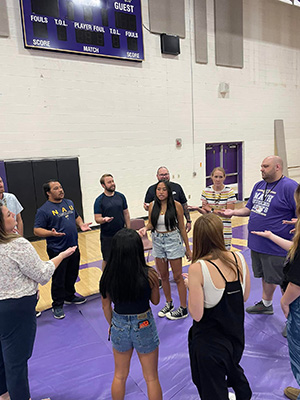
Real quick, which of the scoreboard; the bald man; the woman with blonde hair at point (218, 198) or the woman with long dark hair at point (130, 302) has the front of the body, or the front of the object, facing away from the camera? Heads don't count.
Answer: the woman with long dark hair

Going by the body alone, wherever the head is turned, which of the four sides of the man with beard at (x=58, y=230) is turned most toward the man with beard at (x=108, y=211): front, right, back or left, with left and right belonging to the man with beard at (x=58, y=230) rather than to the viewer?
left

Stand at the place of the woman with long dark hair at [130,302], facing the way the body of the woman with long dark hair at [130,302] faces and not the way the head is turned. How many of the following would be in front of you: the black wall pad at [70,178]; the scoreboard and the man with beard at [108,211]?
3

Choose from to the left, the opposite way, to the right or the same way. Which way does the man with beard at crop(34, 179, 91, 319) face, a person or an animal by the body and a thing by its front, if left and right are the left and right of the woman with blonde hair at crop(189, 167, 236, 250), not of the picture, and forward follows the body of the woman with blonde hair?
to the left

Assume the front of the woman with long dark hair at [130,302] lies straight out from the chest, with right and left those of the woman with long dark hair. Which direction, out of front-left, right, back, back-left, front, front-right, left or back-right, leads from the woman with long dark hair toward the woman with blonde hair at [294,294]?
right

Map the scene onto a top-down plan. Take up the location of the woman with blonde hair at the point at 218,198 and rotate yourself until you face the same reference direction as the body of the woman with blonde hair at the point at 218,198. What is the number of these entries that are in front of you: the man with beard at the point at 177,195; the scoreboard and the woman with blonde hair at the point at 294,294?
1

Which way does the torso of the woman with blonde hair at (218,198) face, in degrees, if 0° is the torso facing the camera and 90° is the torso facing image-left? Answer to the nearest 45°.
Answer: approximately 0°

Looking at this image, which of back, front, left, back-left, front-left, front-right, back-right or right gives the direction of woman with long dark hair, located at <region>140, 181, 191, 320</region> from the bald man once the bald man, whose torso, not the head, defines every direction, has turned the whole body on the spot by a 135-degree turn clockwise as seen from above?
left

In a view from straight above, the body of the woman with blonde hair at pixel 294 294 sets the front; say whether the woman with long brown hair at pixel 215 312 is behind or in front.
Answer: in front

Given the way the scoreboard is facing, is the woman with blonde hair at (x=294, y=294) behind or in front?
in front

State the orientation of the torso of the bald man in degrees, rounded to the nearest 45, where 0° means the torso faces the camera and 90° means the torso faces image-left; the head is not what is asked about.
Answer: approximately 45°

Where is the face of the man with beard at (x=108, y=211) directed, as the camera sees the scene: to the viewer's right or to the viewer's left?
to the viewer's right

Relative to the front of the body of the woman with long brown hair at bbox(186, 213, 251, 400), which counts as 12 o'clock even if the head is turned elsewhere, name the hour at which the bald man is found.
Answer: The bald man is roughly at 2 o'clock from the woman with long brown hair.

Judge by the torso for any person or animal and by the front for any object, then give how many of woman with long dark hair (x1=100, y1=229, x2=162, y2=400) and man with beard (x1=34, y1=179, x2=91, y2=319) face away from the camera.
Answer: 1

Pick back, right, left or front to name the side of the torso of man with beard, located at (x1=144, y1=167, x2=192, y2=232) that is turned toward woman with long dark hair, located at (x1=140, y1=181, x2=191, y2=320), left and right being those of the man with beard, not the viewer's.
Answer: front

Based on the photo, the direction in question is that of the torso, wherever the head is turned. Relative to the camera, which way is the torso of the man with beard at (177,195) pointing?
toward the camera

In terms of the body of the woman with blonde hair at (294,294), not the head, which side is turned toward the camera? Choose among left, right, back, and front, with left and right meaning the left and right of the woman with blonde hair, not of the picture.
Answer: left

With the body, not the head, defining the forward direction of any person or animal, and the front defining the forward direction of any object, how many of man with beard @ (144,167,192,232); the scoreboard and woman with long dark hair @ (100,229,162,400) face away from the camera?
1

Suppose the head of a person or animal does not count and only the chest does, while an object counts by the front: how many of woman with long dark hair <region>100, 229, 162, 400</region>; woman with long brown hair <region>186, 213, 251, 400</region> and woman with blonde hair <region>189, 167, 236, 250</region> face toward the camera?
1
